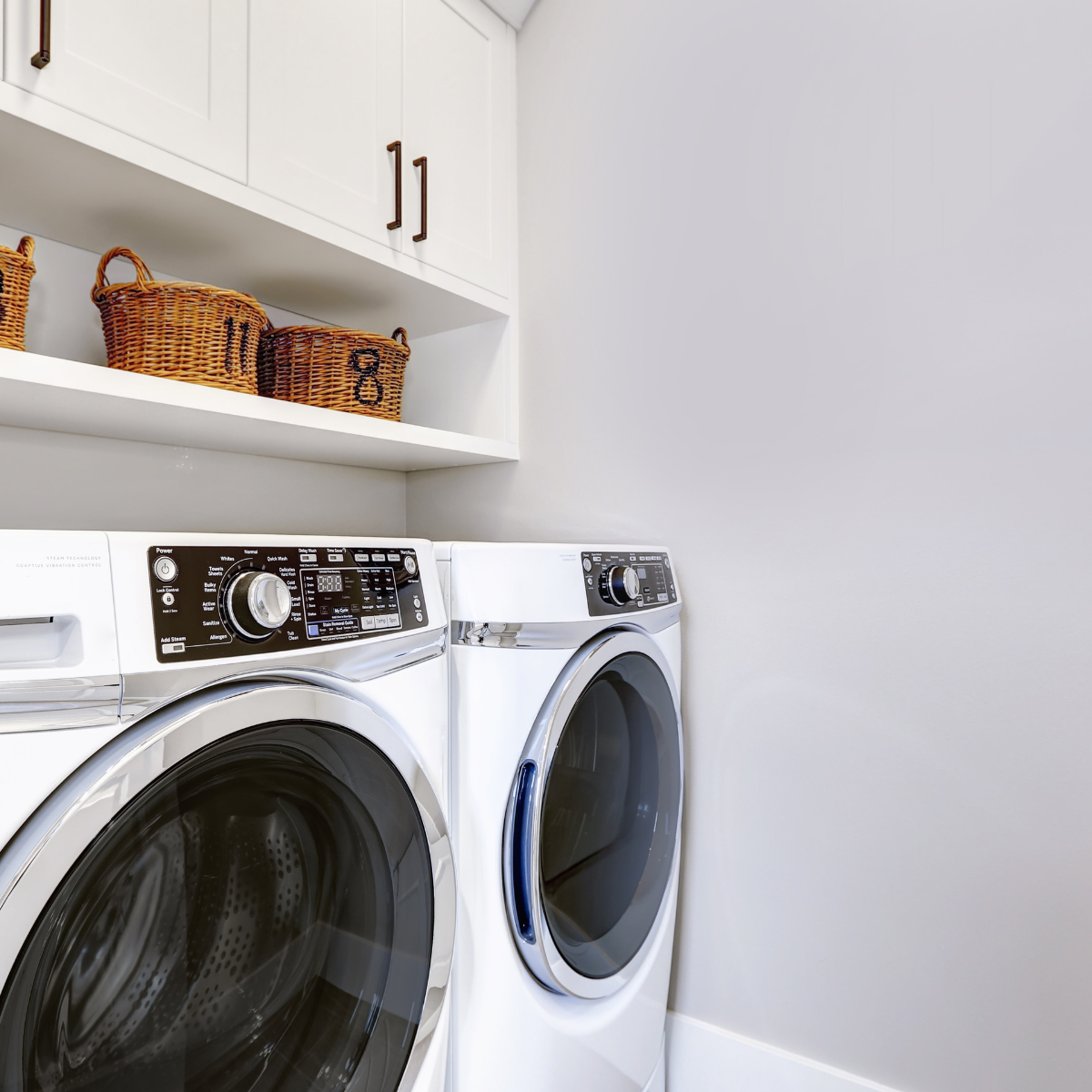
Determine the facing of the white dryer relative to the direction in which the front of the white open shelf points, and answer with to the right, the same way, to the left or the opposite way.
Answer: the same way

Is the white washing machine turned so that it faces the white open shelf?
no

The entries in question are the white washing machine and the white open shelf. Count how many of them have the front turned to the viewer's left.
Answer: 0

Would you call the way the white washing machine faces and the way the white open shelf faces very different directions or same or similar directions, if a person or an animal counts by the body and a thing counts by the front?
same or similar directions

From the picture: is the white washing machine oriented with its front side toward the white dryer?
no

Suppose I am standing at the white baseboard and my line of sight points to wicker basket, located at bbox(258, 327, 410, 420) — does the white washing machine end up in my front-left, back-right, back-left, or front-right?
front-left
